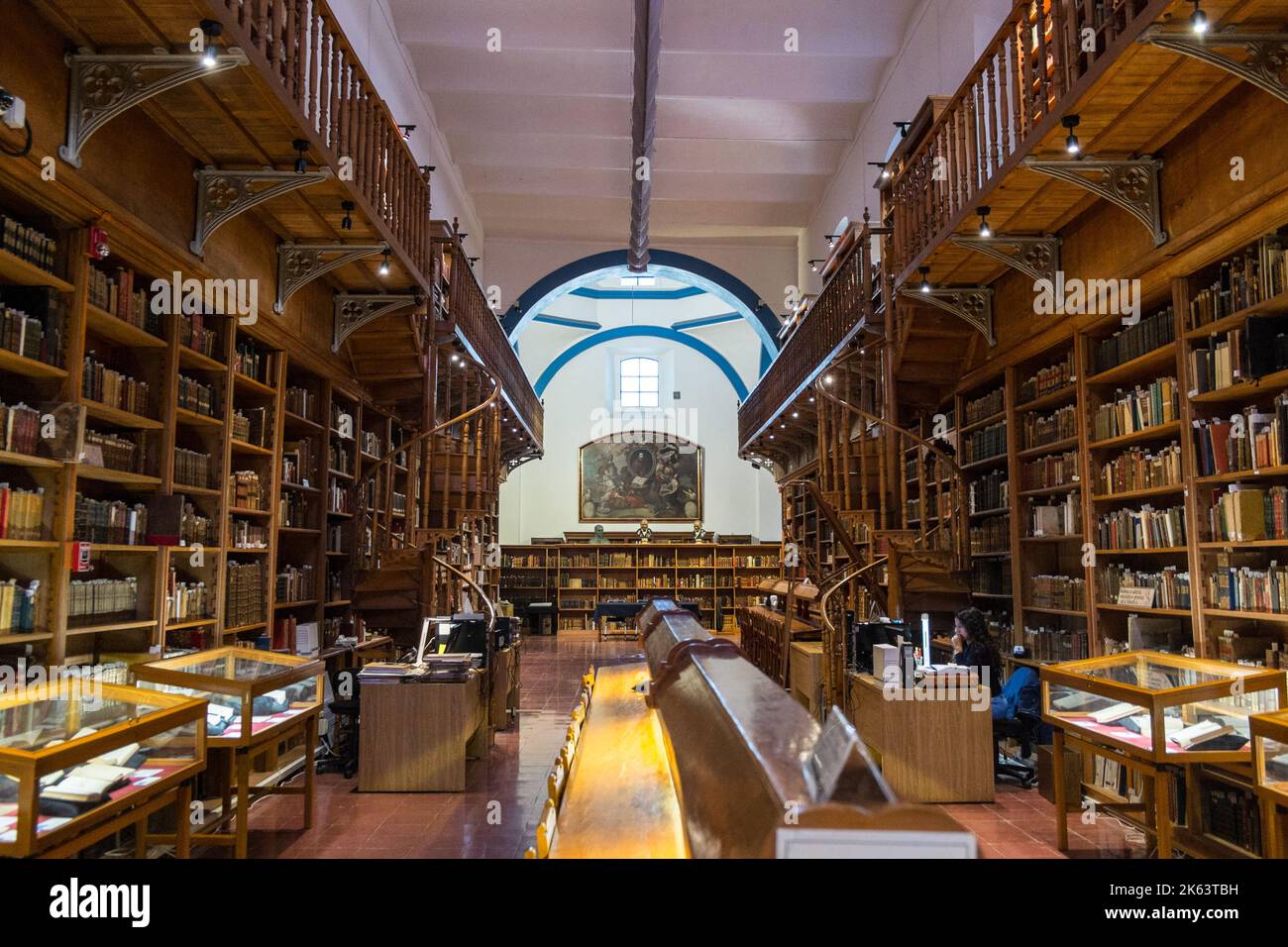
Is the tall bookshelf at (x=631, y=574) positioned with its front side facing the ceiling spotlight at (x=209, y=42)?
yes

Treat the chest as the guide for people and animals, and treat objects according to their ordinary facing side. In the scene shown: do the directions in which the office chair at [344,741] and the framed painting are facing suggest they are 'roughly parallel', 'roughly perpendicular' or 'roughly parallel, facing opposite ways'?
roughly perpendicular

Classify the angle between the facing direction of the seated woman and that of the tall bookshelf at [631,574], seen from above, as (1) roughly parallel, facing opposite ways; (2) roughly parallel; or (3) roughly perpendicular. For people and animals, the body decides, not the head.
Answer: roughly perpendicular

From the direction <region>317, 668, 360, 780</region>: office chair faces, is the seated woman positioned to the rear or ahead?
ahead

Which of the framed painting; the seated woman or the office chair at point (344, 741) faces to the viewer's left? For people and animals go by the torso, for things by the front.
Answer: the seated woman

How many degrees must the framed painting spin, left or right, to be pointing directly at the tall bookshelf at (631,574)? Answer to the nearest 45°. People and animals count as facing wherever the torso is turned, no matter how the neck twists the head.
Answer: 0° — it already faces it

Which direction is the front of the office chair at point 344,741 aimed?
to the viewer's right

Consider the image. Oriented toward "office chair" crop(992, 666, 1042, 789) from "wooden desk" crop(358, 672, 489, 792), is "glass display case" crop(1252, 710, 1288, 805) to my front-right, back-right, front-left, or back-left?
front-right

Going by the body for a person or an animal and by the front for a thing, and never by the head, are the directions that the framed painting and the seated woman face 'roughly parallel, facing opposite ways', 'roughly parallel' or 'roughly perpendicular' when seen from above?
roughly perpendicular

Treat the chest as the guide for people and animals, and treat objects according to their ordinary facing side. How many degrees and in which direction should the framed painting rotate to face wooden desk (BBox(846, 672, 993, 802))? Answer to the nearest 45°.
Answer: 0° — it already faces it

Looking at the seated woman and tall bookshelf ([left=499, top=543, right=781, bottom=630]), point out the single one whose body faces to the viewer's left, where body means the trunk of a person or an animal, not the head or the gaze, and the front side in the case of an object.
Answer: the seated woman

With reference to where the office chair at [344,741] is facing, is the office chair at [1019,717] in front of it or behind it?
in front

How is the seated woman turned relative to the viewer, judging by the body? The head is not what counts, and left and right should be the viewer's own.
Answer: facing to the left of the viewer

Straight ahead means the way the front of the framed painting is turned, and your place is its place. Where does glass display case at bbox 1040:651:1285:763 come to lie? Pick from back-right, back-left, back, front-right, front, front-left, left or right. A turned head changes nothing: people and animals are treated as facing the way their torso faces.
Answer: front

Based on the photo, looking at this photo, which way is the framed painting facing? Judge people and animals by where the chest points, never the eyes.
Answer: toward the camera

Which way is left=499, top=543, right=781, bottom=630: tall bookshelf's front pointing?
toward the camera
